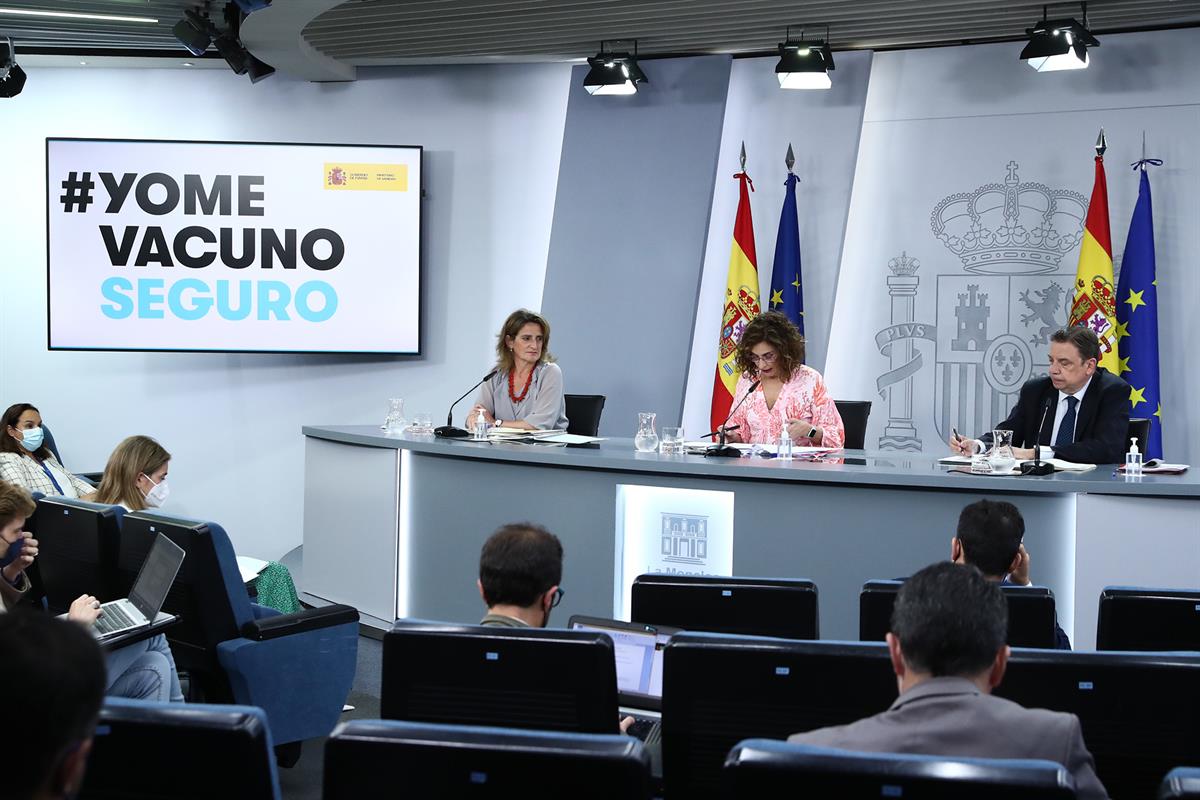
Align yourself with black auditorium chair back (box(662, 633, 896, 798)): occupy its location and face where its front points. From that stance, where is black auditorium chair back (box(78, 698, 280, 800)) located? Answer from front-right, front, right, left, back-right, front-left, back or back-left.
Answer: back-left

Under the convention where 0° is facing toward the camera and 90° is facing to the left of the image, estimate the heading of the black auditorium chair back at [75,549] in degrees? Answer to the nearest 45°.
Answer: approximately 225°

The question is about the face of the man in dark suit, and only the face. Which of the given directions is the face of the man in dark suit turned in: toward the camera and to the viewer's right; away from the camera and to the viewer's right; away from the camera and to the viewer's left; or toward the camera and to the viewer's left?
toward the camera and to the viewer's left

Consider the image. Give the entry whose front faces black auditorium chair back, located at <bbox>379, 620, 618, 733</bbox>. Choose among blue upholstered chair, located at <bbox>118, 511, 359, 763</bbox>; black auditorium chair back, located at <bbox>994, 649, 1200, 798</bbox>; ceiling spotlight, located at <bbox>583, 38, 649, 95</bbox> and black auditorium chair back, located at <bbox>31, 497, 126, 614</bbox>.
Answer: the ceiling spotlight

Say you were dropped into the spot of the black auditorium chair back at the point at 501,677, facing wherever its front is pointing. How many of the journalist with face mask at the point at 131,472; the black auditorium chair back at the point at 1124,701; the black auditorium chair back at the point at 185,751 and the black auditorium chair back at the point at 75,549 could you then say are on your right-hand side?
1

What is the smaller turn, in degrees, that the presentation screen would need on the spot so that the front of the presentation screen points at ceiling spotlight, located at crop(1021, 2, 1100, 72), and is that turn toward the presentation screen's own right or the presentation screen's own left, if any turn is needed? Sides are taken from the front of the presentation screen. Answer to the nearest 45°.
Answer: approximately 45° to the presentation screen's own left

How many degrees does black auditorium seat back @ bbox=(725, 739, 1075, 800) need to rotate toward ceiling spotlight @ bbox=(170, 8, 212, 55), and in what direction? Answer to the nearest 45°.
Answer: approximately 45° to its left

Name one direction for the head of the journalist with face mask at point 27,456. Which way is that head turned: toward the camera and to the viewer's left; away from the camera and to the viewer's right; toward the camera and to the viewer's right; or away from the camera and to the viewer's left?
toward the camera and to the viewer's right

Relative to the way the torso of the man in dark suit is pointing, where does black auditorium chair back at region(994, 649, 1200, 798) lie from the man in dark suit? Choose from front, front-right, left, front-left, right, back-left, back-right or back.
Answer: front-left

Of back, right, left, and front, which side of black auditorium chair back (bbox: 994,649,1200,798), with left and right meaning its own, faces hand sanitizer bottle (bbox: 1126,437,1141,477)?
front

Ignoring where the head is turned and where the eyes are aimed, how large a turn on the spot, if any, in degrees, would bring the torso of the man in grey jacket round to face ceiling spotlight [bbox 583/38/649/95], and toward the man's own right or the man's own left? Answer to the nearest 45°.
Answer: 0° — they already face it

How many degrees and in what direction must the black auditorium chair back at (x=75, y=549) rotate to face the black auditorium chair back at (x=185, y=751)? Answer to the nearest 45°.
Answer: approximately 135° to its right

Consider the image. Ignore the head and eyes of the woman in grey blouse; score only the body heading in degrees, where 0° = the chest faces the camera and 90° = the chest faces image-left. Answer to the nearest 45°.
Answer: approximately 45°

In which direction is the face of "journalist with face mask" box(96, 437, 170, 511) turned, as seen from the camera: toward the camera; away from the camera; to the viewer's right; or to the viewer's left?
to the viewer's right

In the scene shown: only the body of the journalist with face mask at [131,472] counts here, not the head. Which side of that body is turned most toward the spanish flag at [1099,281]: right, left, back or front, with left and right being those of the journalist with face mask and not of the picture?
front

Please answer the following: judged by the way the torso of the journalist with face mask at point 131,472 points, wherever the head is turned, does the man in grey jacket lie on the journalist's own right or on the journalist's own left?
on the journalist's own right

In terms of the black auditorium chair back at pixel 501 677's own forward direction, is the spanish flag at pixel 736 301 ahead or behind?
ahead

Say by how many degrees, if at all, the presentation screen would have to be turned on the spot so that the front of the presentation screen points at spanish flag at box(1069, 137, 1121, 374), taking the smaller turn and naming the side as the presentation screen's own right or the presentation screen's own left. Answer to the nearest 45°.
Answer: approximately 45° to the presentation screen's own left

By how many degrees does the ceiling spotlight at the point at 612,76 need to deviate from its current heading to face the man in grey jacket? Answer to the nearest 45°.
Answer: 0° — it already faces them
